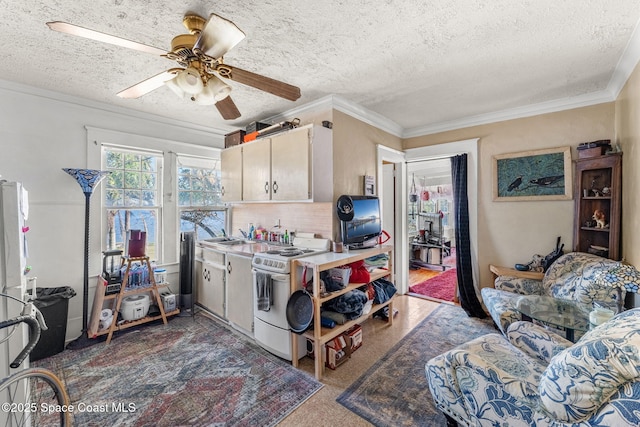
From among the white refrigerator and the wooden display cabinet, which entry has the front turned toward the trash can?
the wooden display cabinet

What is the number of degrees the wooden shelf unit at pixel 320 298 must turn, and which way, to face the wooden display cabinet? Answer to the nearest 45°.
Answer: approximately 45° to its left

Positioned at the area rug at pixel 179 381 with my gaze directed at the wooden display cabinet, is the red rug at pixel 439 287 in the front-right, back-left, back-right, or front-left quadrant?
front-left

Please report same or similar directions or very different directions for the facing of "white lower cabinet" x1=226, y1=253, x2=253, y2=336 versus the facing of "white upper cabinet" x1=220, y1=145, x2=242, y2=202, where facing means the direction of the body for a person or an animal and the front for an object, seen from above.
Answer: same or similar directions

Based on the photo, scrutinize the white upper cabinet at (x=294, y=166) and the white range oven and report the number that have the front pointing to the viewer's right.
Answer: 0

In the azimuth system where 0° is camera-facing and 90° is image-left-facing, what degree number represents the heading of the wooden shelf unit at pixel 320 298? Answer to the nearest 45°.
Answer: approximately 315°

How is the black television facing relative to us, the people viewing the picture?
facing the viewer and to the right of the viewer

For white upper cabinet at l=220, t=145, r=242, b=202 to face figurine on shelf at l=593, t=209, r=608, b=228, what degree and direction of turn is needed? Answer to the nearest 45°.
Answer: approximately 90° to its left

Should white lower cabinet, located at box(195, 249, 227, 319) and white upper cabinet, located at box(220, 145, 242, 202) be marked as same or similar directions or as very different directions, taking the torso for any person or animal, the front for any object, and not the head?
same or similar directions

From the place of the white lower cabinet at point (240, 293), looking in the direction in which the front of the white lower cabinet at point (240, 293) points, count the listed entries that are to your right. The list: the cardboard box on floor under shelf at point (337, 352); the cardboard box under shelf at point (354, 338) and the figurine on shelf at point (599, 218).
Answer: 0

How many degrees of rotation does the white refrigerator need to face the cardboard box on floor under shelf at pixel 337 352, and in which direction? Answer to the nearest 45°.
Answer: approximately 45° to its left

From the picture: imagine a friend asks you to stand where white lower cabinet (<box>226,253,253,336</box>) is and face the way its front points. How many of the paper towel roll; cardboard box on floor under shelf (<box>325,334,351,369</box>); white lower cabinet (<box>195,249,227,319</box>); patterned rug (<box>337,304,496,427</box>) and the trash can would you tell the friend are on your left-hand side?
2

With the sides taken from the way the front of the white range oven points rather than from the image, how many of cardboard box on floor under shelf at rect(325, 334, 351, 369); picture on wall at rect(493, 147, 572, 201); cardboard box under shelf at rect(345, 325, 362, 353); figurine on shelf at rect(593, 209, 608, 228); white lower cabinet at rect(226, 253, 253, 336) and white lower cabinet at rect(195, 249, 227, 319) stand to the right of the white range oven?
2

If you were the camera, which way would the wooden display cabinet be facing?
facing the viewer and to the left of the viewer

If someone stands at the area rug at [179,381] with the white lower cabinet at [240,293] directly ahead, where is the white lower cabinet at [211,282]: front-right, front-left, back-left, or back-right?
front-left

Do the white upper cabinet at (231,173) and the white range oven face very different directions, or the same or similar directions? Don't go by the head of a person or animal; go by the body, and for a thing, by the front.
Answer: same or similar directions

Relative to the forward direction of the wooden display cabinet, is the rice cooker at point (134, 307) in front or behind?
in front

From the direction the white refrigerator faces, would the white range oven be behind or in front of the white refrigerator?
in front
